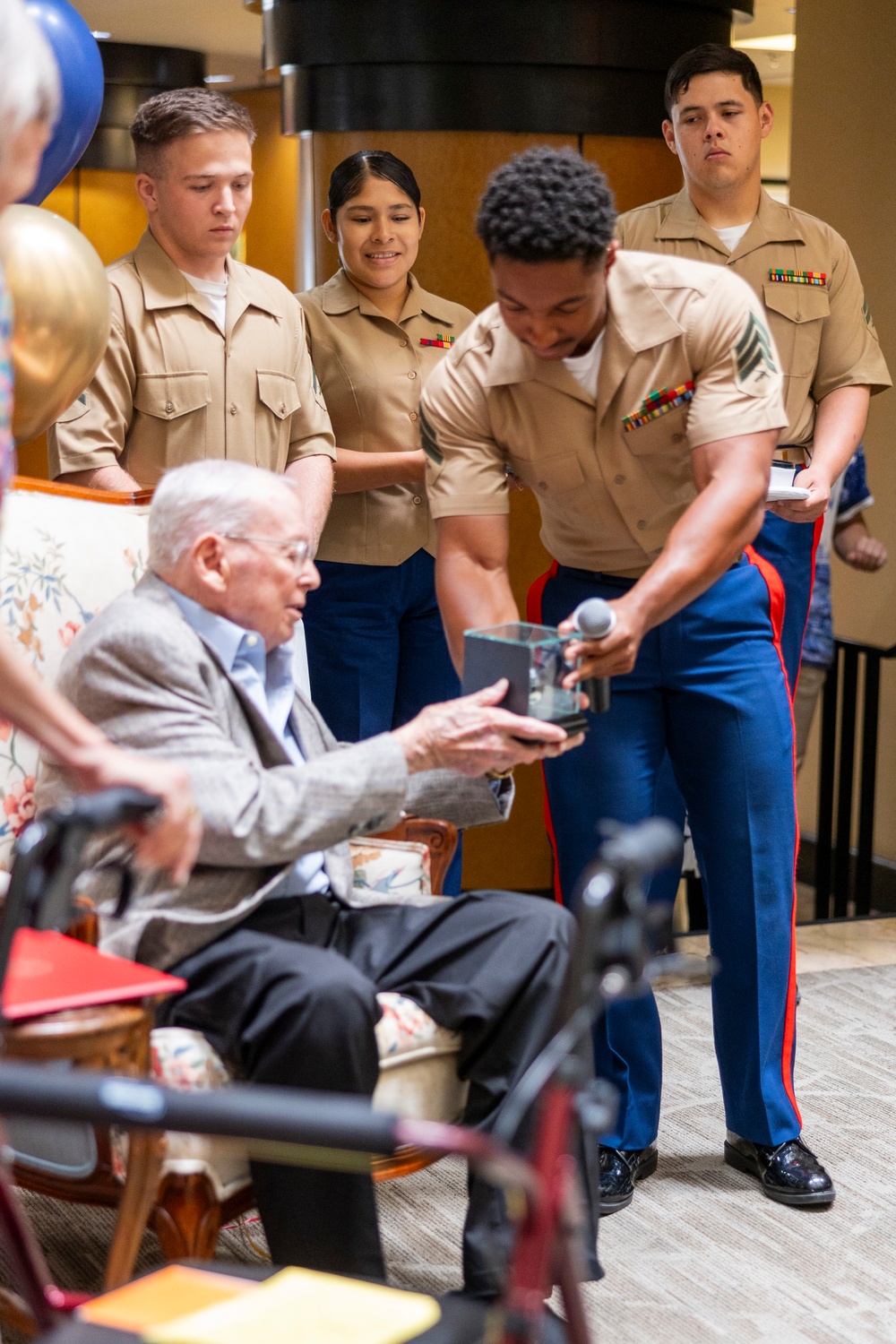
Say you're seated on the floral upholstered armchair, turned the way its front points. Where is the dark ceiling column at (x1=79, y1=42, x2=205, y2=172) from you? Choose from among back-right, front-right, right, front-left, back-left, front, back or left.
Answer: back-left

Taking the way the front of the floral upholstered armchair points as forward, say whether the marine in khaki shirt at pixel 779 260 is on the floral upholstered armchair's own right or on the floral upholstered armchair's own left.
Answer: on the floral upholstered armchair's own left

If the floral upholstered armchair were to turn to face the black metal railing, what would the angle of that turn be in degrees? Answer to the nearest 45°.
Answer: approximately 90° to its left

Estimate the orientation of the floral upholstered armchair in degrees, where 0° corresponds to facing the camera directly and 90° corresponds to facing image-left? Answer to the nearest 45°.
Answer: approximately 315°

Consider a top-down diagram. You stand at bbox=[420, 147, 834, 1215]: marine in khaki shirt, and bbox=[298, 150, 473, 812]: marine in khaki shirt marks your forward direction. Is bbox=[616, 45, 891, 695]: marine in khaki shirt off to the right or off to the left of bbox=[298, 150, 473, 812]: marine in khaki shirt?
right

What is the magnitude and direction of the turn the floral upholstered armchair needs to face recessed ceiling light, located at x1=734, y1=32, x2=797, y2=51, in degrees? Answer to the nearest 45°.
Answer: approximately 90° to its left

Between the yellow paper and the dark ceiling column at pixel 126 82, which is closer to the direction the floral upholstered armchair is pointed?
the yellow paper

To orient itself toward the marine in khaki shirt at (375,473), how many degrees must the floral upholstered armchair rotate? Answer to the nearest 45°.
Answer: approximately 90° to its left

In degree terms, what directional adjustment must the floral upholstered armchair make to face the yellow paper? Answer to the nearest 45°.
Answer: approximately 45° to its right

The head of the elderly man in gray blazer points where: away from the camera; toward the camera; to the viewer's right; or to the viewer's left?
to the viewer's right
